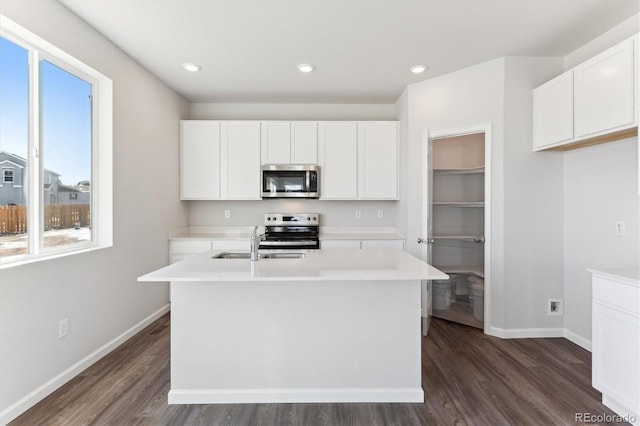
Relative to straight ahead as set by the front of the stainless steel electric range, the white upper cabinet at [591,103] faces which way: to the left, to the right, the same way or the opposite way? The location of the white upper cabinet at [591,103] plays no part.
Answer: to the right

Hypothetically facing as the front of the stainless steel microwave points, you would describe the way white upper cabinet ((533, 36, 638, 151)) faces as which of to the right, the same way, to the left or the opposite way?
to the right

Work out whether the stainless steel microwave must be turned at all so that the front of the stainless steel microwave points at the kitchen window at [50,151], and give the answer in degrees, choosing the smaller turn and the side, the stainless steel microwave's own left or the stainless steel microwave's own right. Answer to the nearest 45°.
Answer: approximately 45° to the stainless steel microwave's own right

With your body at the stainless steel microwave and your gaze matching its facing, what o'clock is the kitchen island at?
The kitchen island is roughly at 12 o'clock from the stainless steel microwave.

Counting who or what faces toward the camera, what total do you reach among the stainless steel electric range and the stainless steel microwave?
2
